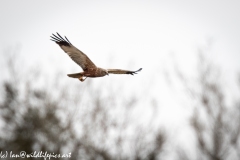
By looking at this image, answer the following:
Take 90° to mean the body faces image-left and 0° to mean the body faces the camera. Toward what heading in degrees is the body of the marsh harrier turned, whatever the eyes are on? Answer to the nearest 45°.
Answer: approximately 315°
